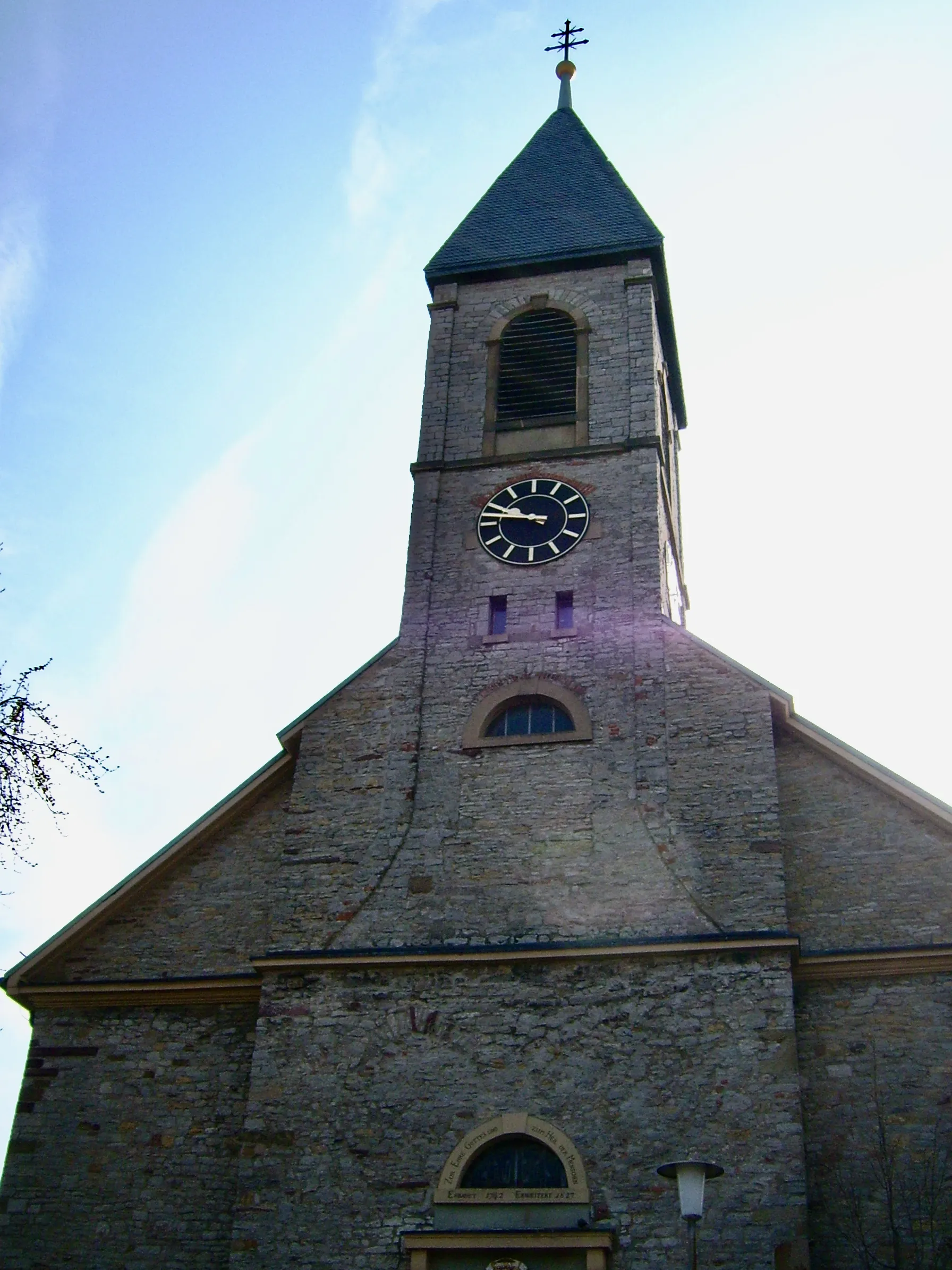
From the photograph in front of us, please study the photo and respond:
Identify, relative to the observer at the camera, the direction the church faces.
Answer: facing the viewer

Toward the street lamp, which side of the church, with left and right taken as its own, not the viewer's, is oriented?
front
